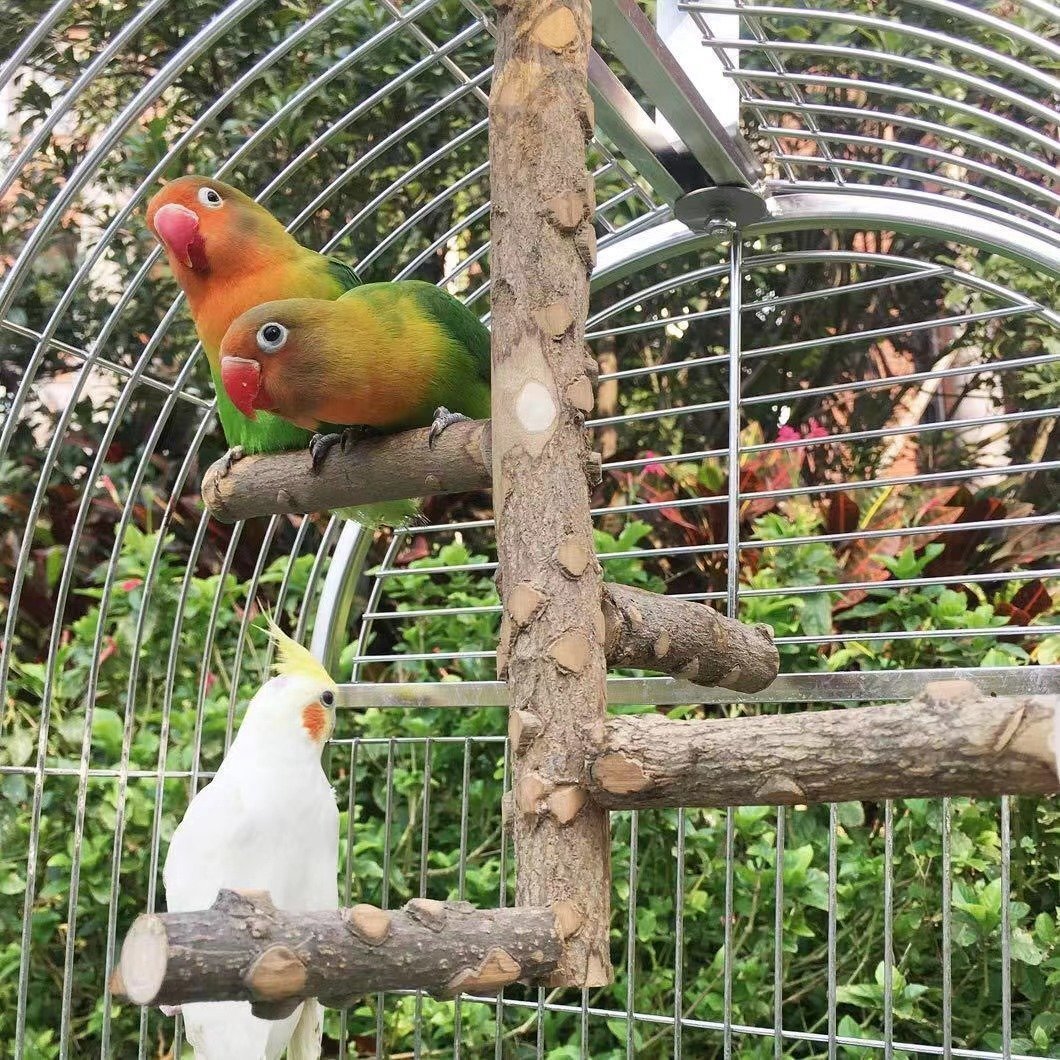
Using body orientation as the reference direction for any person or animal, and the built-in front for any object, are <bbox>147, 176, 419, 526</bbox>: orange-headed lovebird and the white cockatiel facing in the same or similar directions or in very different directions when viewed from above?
very different directions

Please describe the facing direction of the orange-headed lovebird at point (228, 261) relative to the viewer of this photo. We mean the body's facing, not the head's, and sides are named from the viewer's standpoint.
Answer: facing the viewer and to the left of the viewer
